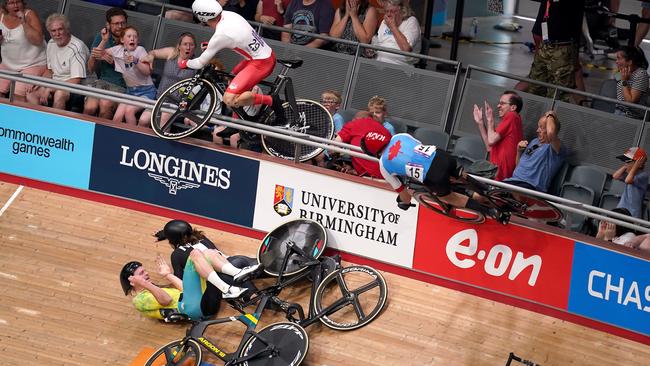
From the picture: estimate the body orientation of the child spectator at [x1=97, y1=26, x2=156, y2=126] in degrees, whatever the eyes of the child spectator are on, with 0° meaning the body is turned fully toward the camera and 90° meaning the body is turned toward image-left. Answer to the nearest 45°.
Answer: approximately 0°

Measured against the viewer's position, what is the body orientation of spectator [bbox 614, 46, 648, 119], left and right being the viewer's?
facing to the left of the viewer

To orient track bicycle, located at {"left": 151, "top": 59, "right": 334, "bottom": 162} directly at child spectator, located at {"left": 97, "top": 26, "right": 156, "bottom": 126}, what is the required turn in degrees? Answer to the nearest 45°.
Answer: approximately 45° to its right

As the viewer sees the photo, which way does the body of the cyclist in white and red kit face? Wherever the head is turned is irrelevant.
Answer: to the viewer's left

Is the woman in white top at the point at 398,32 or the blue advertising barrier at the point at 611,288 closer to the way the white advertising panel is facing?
the blue advertising barrier

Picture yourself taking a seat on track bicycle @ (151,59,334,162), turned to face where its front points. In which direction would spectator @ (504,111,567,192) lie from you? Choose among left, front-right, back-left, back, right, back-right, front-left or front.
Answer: back

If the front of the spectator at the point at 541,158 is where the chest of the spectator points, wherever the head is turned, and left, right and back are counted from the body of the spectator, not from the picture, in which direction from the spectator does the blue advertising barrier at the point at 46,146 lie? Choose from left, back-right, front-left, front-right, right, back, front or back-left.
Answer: front-right

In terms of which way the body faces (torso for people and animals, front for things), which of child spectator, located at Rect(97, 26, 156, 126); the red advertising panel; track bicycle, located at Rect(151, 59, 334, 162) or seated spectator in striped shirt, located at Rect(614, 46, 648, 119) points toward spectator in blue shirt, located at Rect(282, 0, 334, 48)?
seated spectator in striped shirt, located at Rect(614, 46, 648, 119)

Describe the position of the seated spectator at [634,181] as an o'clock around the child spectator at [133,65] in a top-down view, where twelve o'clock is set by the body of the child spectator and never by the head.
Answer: The seated spectator is roughly at 10 o'clock from the child spectator.

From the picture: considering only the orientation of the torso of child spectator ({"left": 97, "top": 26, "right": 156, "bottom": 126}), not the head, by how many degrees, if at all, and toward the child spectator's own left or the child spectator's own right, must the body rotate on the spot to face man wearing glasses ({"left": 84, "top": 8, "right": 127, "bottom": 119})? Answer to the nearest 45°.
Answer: approximately 135° to the child spectator's own right

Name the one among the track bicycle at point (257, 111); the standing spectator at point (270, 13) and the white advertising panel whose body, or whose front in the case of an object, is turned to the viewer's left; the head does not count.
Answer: the track bicycle
